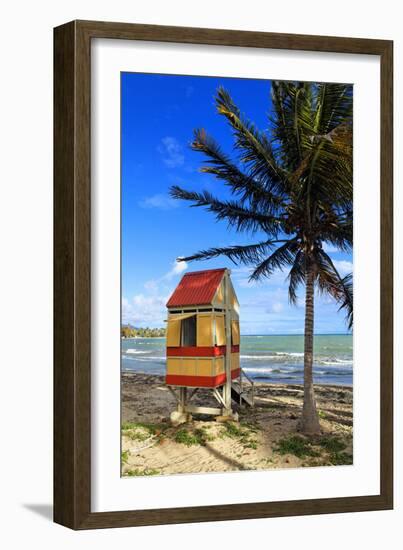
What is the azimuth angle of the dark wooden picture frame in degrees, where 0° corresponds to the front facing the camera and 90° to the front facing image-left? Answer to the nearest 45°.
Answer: approximately 315°
